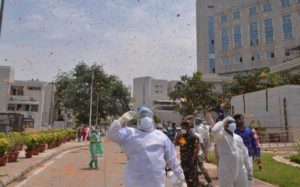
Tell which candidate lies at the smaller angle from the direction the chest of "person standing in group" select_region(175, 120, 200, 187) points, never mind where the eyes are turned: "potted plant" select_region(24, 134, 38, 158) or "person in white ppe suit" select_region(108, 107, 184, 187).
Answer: the person in white ppe suit

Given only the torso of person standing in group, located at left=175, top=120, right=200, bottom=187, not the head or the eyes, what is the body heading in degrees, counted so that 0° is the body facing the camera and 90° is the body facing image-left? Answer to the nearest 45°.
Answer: approximately 45°

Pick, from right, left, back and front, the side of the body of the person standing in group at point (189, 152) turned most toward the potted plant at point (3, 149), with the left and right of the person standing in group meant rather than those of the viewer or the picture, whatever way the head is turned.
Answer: right

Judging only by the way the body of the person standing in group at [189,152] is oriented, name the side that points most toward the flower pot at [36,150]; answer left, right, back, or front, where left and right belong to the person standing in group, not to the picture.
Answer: right

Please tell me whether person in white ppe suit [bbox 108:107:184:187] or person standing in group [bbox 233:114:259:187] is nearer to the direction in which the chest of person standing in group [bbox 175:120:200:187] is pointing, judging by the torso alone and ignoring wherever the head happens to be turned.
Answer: the person in white ppe suit

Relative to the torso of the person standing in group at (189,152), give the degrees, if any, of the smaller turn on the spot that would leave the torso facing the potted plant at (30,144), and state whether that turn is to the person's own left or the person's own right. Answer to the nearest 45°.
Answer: approximately 90° to the person's own right

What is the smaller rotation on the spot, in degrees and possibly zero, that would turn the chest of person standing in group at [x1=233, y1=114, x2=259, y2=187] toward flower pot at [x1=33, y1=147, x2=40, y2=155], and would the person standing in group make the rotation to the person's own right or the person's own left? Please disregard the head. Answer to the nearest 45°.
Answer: approximately 90° to the person's own right
